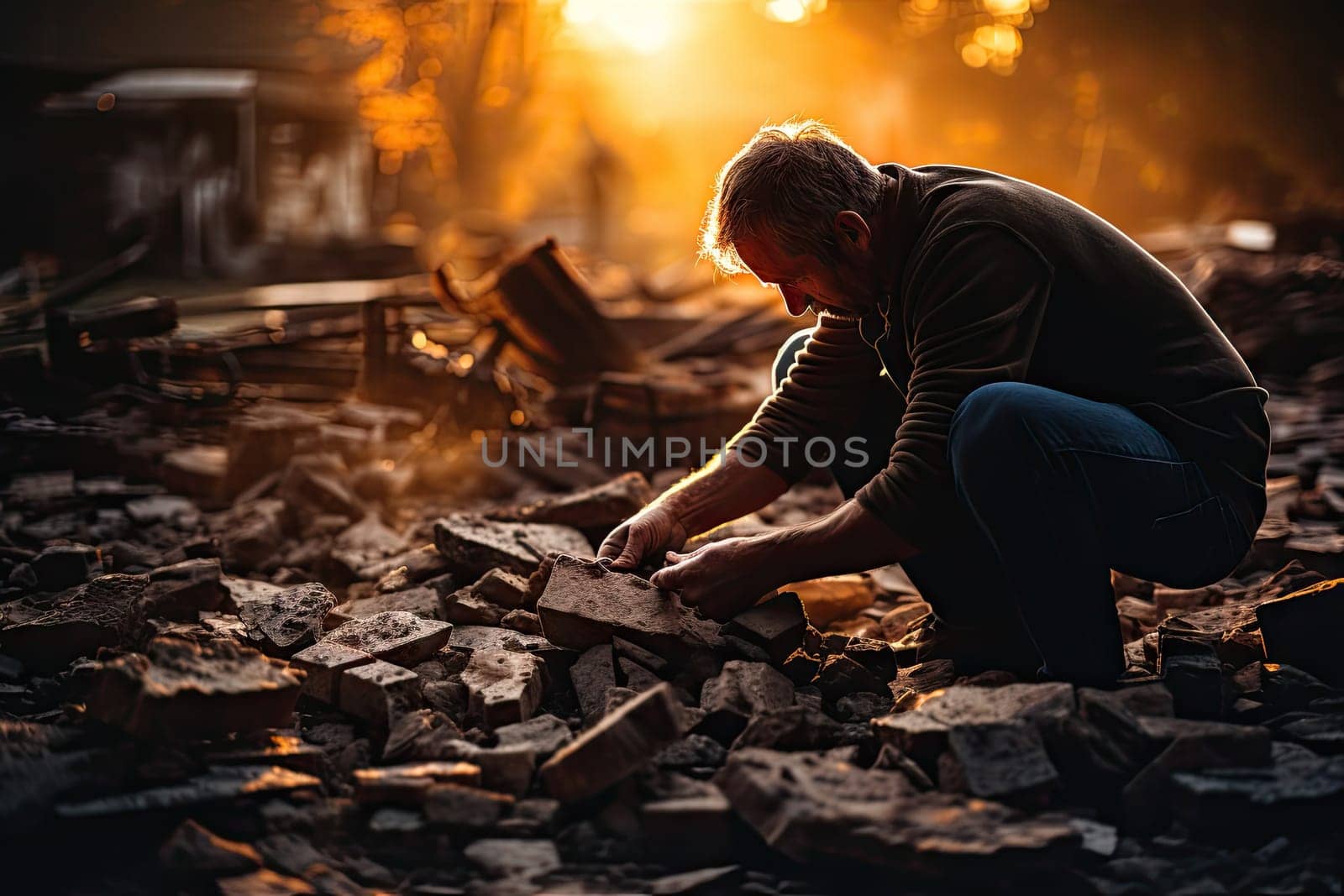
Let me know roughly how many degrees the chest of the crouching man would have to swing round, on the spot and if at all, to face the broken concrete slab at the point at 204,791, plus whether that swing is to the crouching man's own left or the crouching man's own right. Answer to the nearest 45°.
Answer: approximately 45° to the crouching man's own left

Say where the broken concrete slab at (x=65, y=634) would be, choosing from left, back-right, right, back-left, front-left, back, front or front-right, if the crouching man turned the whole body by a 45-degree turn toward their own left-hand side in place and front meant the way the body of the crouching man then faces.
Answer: front-right

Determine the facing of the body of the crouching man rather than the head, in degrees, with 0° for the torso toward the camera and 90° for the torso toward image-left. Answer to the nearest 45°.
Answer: approximately 90°

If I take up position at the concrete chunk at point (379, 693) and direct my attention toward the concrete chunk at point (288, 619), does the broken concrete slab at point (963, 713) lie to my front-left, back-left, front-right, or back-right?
back-right

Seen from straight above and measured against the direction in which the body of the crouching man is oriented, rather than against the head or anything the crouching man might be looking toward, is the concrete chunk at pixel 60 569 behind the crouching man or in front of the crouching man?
in front

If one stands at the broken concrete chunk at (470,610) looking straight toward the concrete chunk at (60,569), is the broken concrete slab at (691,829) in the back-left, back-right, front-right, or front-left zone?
back-left

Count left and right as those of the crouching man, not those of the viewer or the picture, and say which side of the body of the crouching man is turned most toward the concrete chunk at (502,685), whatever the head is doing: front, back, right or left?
front

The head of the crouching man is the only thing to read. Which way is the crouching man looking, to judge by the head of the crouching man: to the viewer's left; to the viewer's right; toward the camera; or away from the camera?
to the viewer's left

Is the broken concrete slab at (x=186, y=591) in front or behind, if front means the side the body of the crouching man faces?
in front

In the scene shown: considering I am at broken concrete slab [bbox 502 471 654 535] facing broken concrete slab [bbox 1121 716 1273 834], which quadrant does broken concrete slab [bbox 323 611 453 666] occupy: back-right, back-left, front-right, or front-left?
front-right

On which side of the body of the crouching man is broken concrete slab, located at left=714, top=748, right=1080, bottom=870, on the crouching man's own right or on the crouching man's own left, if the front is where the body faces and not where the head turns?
on the crouching man's own left

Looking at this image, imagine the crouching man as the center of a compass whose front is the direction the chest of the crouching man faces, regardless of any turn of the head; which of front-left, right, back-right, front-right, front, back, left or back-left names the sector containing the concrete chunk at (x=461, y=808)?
front-left

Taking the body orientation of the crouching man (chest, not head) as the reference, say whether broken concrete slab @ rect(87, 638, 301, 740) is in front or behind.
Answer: in front
